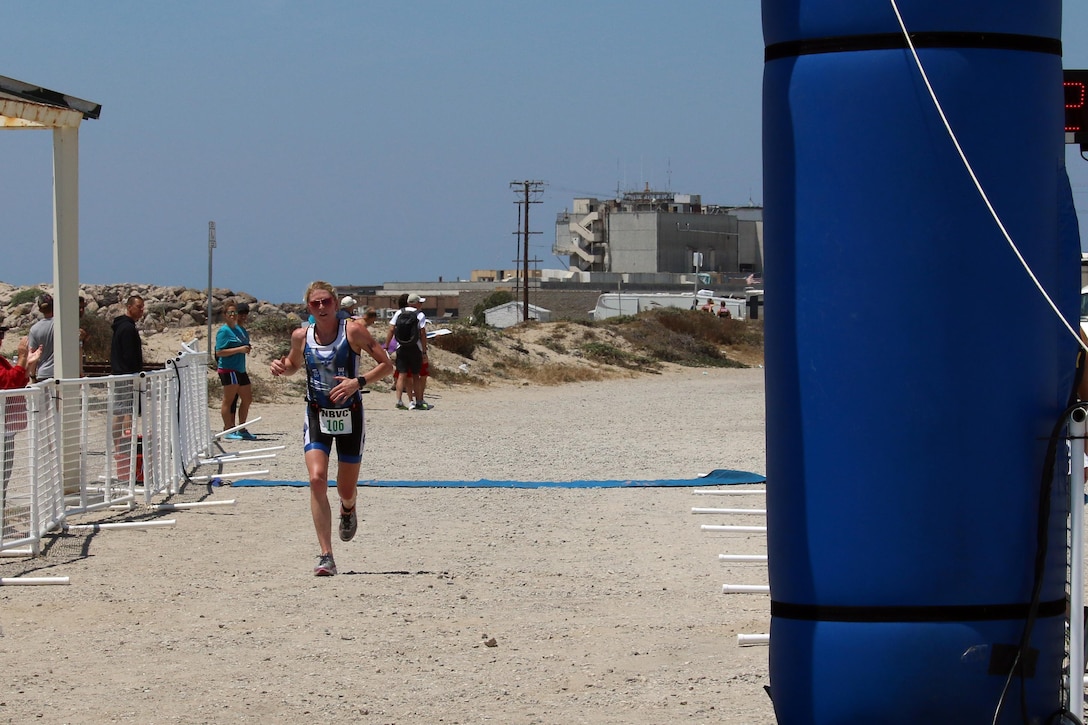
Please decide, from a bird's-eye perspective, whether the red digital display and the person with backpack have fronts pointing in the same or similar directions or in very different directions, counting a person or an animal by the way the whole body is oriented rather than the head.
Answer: very different directions

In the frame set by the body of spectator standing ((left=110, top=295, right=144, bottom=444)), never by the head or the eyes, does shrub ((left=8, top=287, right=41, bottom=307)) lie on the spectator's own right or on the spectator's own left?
on the spectator's own left

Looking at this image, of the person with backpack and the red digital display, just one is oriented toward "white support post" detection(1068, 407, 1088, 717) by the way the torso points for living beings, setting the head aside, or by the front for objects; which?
the red digital display

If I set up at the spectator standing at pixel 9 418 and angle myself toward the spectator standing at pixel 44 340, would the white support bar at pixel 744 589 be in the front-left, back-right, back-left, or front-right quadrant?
back-right

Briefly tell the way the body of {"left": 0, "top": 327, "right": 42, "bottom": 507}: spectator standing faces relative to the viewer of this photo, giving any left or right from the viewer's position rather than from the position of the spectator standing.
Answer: facing to the right of the viewer

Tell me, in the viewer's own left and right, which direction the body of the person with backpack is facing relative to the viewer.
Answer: facing away from the viewer and to the right of the viewer

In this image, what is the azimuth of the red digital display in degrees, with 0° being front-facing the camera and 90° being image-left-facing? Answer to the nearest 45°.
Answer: approximately 0°

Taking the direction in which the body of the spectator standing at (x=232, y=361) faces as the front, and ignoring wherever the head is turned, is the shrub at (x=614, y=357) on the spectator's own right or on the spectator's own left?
on the spectator's own left

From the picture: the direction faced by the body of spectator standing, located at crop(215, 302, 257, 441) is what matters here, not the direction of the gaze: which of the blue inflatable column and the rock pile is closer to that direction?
the blue inflatable column

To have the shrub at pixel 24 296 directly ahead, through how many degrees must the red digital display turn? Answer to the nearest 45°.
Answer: approximately 135° to its right

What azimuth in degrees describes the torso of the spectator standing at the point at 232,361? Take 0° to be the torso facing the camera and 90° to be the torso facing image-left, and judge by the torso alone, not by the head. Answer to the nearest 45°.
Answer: approximately 315°

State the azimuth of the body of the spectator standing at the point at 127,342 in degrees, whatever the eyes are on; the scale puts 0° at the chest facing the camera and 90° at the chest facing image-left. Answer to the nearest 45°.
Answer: approximately 270°
